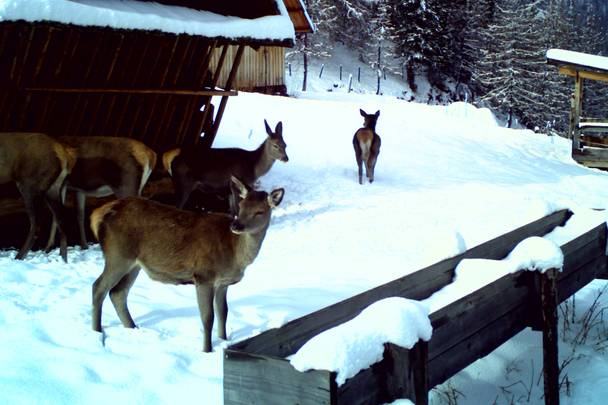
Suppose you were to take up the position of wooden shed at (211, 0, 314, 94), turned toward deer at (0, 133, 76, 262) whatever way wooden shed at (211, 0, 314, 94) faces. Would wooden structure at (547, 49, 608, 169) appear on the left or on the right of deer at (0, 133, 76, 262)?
left

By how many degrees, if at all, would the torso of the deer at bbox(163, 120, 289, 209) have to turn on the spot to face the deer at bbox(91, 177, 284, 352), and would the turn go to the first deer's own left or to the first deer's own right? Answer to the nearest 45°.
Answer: approximately 90° to the first deer's own right

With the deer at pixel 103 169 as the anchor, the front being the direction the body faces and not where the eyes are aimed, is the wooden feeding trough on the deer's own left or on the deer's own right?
on the deer's own left

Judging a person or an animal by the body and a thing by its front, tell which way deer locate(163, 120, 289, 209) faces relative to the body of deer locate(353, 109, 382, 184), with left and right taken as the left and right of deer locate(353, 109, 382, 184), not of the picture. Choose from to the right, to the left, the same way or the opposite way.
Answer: to the right

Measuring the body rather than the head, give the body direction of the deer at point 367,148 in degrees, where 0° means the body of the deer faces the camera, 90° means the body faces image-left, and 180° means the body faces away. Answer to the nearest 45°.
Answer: approximately 180°

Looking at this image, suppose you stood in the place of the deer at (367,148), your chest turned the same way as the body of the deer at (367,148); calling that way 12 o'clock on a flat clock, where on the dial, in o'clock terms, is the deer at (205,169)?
the deer at (205,169) is roughly at 7 o'clock from the deer at (367,148).

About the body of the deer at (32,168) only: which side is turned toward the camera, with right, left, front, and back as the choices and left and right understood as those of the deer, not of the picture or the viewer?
left

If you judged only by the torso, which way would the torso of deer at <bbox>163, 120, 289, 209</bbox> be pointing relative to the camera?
to the viewer's right

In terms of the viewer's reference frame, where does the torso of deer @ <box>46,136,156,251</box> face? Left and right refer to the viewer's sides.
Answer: facing to the left of the viewer

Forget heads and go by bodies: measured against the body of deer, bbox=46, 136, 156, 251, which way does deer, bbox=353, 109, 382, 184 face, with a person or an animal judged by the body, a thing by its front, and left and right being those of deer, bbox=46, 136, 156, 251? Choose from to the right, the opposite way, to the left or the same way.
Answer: to the right

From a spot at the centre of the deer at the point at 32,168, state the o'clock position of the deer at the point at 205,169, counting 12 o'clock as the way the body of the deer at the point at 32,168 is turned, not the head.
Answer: the deer at the point at 205,169 is roughly at 5 o'clock from the deer at the point at 32,168.

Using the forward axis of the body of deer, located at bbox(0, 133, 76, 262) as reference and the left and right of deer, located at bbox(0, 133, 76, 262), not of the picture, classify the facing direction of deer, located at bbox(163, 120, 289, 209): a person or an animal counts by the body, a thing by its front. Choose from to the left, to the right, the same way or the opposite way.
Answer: the opposite way

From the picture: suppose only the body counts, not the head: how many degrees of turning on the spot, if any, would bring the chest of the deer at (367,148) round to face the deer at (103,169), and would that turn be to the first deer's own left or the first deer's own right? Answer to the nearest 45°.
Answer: approximately 135° to the first deer's own left
